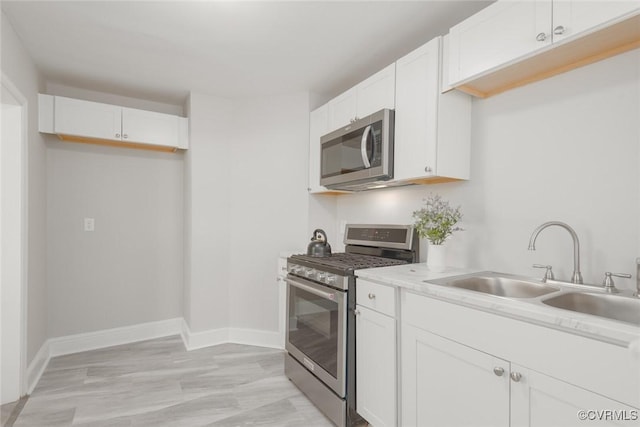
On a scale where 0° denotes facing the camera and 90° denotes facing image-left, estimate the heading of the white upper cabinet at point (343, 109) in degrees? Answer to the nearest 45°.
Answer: approximately 45°

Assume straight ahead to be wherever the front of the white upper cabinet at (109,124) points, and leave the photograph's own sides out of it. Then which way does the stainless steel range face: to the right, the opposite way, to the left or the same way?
to the right

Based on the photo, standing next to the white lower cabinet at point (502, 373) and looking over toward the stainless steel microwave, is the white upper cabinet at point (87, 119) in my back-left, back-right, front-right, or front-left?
front-left

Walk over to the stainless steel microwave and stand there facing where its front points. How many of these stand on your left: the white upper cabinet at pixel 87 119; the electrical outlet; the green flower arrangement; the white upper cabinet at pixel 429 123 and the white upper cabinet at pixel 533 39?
3

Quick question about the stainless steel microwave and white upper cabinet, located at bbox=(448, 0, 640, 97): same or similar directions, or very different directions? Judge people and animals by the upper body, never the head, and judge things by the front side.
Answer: same or similar directions

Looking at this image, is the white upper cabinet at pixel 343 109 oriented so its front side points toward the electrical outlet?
no

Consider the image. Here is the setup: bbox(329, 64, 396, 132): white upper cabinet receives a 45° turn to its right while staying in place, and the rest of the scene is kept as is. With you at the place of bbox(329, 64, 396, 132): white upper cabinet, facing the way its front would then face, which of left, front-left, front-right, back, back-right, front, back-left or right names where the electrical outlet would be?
front

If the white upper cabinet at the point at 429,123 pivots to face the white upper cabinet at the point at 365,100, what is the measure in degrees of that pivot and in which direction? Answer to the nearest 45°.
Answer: approximately 90° to its right

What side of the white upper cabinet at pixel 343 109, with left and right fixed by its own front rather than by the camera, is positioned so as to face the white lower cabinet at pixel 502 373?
left

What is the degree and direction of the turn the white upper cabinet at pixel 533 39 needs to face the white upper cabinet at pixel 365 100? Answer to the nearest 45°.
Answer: approximately 90° to its right

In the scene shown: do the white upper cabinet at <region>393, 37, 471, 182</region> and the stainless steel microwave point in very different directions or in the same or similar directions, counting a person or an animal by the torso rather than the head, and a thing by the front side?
same or similar directions

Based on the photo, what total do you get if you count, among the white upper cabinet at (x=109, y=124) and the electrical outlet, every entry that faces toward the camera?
2

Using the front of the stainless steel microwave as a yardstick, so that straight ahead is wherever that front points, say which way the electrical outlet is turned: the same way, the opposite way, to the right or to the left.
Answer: to the left

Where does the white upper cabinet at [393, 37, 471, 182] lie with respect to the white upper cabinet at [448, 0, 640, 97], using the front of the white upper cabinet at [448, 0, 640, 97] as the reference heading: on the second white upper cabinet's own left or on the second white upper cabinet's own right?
on the second white upper cabinet's own right

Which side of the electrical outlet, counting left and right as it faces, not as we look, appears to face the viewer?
front

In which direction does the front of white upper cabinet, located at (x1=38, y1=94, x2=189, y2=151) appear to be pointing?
toward the camera

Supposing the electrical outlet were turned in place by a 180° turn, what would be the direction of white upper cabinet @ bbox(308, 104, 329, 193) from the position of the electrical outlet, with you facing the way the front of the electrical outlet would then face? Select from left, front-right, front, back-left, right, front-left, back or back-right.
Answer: back-right

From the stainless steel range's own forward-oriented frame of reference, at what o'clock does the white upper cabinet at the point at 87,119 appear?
The white upper cabinet is roughly at 2 o'clock from the stainless steel range.
